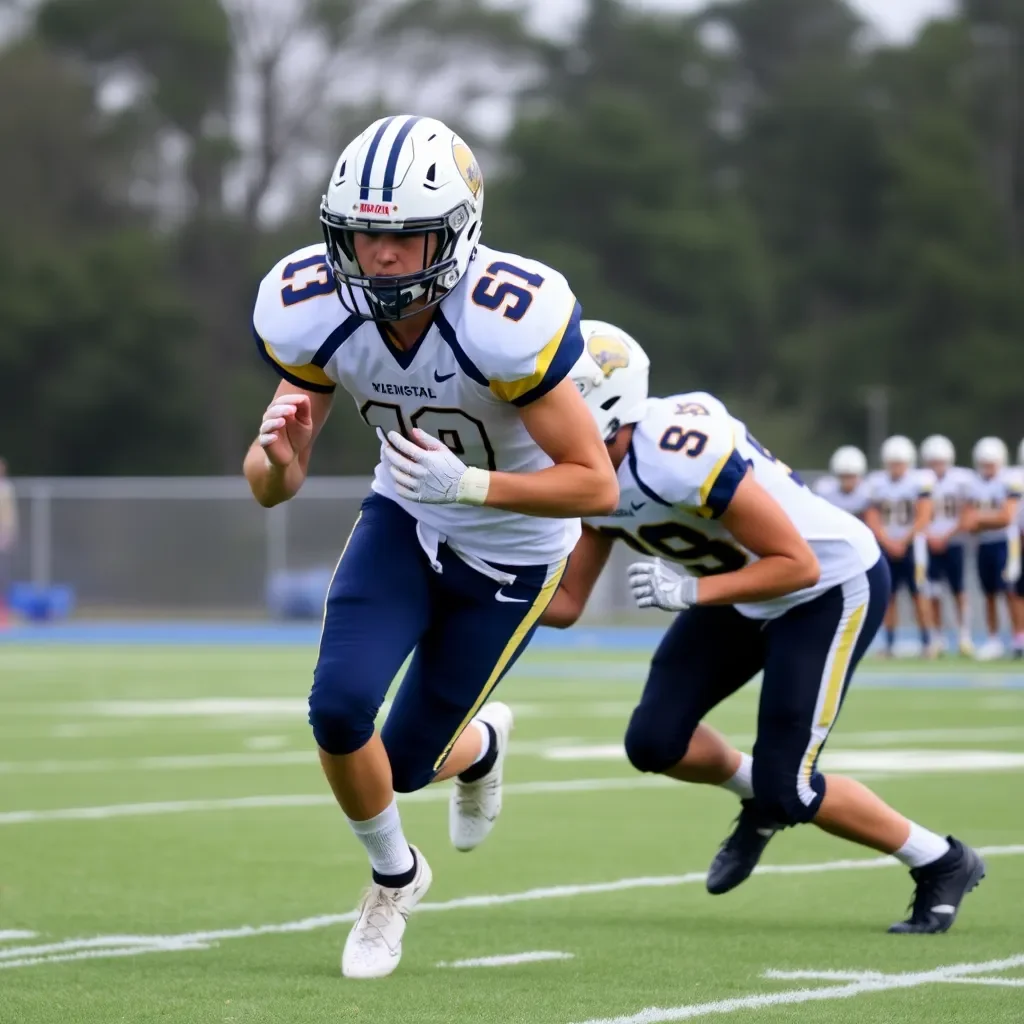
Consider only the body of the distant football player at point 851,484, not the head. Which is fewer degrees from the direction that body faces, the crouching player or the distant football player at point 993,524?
the crouching player

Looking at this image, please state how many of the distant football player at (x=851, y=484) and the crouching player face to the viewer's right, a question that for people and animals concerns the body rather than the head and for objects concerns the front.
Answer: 0

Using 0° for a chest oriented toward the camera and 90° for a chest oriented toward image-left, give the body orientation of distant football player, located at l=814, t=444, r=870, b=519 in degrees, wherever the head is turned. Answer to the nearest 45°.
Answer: approximately 0°

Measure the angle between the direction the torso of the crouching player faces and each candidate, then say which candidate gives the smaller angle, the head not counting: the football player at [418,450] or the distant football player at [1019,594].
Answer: the football player

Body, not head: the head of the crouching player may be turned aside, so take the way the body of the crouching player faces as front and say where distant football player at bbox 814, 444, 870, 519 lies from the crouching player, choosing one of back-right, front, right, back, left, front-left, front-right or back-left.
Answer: back-right

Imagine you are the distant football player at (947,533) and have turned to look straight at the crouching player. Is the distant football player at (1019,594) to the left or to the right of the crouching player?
left

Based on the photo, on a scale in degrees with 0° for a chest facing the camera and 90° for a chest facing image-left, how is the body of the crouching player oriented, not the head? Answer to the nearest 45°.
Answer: approximately 45°

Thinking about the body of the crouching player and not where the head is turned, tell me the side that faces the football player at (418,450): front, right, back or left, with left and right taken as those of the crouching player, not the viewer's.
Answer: front

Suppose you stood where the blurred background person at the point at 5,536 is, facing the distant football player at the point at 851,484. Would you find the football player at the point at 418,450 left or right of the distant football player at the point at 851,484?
right

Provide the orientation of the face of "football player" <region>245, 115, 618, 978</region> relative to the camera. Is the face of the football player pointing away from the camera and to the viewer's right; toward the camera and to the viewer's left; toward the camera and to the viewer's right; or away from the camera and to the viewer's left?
toward the camera and to the viewer's left

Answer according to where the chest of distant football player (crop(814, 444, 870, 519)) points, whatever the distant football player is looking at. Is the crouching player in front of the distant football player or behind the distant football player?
in front

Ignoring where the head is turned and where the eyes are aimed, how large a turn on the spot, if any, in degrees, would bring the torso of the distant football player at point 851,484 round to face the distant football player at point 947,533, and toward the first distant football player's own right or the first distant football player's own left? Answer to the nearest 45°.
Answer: approximately 90° to the first distant football player's own left
